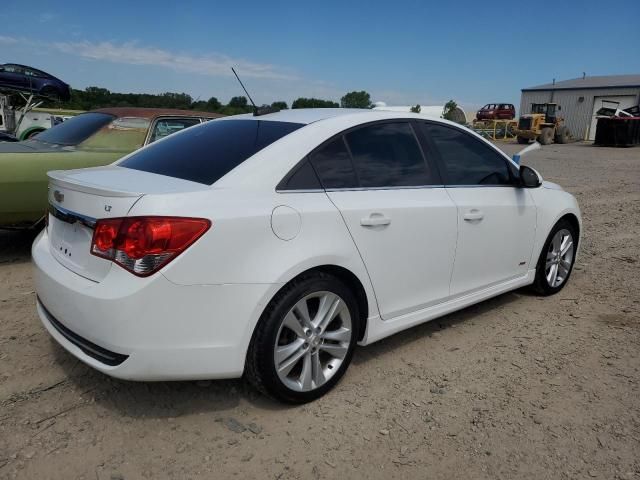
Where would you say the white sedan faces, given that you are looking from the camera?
facing away from the viewer and to the right of the viewer

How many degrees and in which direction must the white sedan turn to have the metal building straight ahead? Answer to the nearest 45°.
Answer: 0° — it already faces it

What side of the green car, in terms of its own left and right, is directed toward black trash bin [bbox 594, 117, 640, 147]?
front

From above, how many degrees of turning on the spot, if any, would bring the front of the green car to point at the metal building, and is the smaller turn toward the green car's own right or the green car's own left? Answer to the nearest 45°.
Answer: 0° — it already faces it

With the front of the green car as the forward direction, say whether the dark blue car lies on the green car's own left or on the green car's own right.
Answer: on the green car's own left

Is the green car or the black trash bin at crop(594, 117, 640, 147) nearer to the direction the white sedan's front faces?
the black trash bin

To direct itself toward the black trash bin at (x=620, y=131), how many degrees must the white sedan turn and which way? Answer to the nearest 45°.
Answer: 0° — it already faces it
